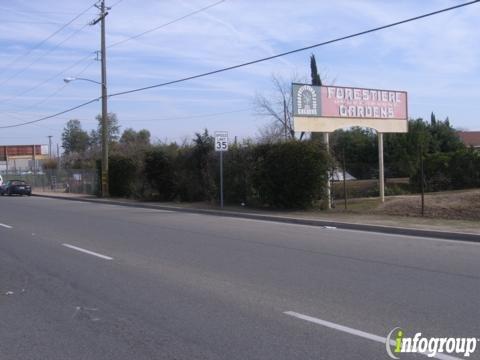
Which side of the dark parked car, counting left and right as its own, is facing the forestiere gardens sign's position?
back

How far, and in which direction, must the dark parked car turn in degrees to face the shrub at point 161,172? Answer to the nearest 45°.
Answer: approximately 180°

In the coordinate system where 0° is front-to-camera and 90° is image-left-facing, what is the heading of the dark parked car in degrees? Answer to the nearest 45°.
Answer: approximately 135°

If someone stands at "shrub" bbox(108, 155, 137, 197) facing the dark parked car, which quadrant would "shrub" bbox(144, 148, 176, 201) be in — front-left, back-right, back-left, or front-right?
back-left

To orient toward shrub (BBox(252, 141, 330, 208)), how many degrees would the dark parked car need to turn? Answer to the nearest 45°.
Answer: approximately 135° to its left

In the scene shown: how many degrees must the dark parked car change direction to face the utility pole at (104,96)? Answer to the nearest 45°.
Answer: approximately 180°

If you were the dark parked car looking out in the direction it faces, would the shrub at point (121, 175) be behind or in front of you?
behind
